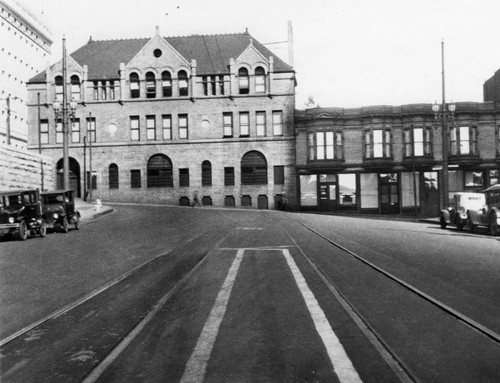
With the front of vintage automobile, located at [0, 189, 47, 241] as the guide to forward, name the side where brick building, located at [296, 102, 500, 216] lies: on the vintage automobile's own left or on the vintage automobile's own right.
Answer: on the vintage automobile's own left

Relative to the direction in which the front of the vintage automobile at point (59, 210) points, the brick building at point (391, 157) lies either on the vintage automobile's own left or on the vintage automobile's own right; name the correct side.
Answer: on the vintage automobile's own left

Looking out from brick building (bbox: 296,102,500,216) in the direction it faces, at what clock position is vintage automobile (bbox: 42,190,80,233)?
The vintage automobile is roughly at 1 o'clock from the brick building.

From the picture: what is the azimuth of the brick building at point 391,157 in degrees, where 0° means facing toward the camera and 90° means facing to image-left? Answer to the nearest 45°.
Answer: approximately 0°

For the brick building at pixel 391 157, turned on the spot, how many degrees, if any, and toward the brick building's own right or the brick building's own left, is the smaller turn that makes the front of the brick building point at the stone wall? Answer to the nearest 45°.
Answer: approximately 45° to the brick building's own right
